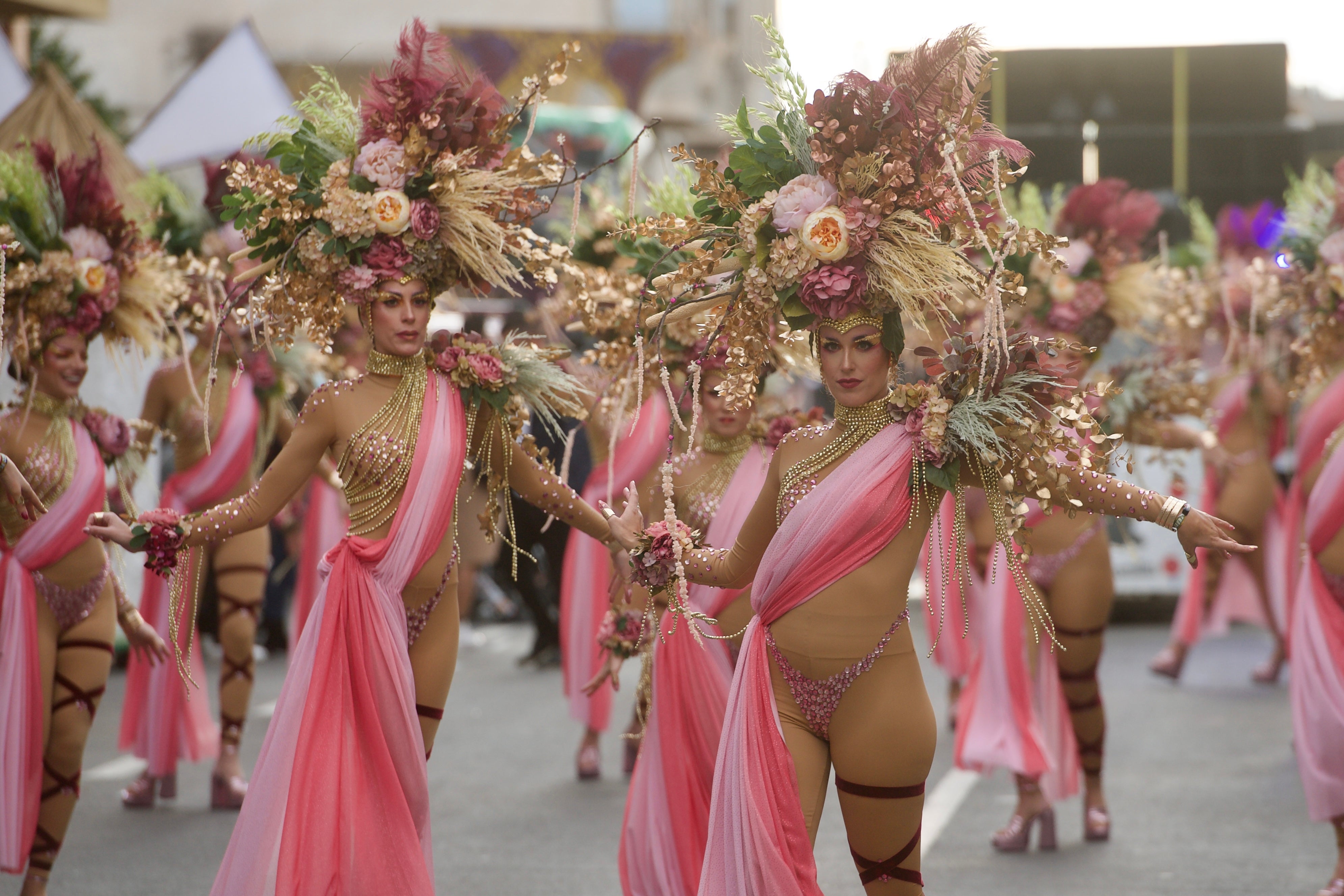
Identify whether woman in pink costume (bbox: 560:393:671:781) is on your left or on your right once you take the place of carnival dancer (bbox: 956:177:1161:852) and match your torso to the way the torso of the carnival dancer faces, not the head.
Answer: on your right

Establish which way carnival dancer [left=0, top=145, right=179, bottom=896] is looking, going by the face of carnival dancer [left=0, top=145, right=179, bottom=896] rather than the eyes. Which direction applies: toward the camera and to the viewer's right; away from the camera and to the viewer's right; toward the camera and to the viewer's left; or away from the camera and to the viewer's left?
toward the camera and to the viewer's right

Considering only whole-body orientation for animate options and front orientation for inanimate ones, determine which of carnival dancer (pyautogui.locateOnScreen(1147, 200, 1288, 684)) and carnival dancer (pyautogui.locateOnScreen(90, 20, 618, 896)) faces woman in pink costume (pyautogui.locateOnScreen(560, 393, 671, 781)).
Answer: carnival dancer (pyautogui.locateOnScreen(1147, 200, 1288, 684))

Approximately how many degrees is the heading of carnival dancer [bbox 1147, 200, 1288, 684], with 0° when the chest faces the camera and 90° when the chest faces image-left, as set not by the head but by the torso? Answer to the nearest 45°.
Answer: approximately 45°

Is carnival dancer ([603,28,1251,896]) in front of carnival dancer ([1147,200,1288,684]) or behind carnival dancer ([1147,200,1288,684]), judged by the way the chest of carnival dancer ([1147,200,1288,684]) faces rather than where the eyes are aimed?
in front

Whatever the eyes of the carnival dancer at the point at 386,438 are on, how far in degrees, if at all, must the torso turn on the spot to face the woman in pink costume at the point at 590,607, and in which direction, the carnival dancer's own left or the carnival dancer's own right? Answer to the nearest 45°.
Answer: approximately 135° to the carnival dancer's own left

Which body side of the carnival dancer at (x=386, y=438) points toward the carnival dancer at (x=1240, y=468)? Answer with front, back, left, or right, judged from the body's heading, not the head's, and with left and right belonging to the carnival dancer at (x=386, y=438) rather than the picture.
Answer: left
